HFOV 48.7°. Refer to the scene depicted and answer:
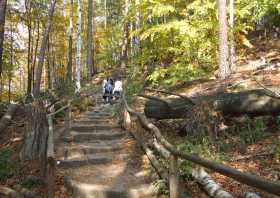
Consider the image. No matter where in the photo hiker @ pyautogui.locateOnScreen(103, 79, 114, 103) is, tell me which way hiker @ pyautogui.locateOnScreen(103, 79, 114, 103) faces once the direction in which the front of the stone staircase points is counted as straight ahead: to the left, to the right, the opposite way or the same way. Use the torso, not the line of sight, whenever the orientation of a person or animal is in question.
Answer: the opposite way

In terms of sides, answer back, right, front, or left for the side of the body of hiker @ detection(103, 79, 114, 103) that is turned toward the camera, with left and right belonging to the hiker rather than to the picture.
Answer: back

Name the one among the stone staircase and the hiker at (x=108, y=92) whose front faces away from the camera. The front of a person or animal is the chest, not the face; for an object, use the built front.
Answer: the hiker

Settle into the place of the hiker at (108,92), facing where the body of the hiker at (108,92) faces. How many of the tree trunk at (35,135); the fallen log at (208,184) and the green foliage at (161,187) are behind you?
3

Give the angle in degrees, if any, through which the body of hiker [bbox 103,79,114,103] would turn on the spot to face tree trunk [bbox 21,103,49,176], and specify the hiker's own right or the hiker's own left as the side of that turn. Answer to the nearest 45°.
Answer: approximately 180°

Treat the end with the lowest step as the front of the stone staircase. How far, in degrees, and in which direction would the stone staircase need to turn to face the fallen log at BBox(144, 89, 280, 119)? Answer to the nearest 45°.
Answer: approximately 90° to its left

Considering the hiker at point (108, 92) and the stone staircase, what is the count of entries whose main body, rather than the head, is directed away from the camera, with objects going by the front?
1

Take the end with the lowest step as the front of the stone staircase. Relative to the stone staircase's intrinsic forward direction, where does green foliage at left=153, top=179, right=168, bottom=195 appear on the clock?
The green foliage is roughly at 11 o'clock from the stone staircase.

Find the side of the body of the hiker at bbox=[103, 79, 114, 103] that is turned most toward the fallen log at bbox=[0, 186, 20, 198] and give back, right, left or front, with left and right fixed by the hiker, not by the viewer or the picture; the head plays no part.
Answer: back

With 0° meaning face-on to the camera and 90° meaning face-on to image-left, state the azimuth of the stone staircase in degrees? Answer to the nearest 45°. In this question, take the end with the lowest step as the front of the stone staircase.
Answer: approximately 0°

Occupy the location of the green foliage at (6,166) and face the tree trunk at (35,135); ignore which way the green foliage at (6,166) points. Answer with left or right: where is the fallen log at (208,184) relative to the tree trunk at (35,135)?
right
